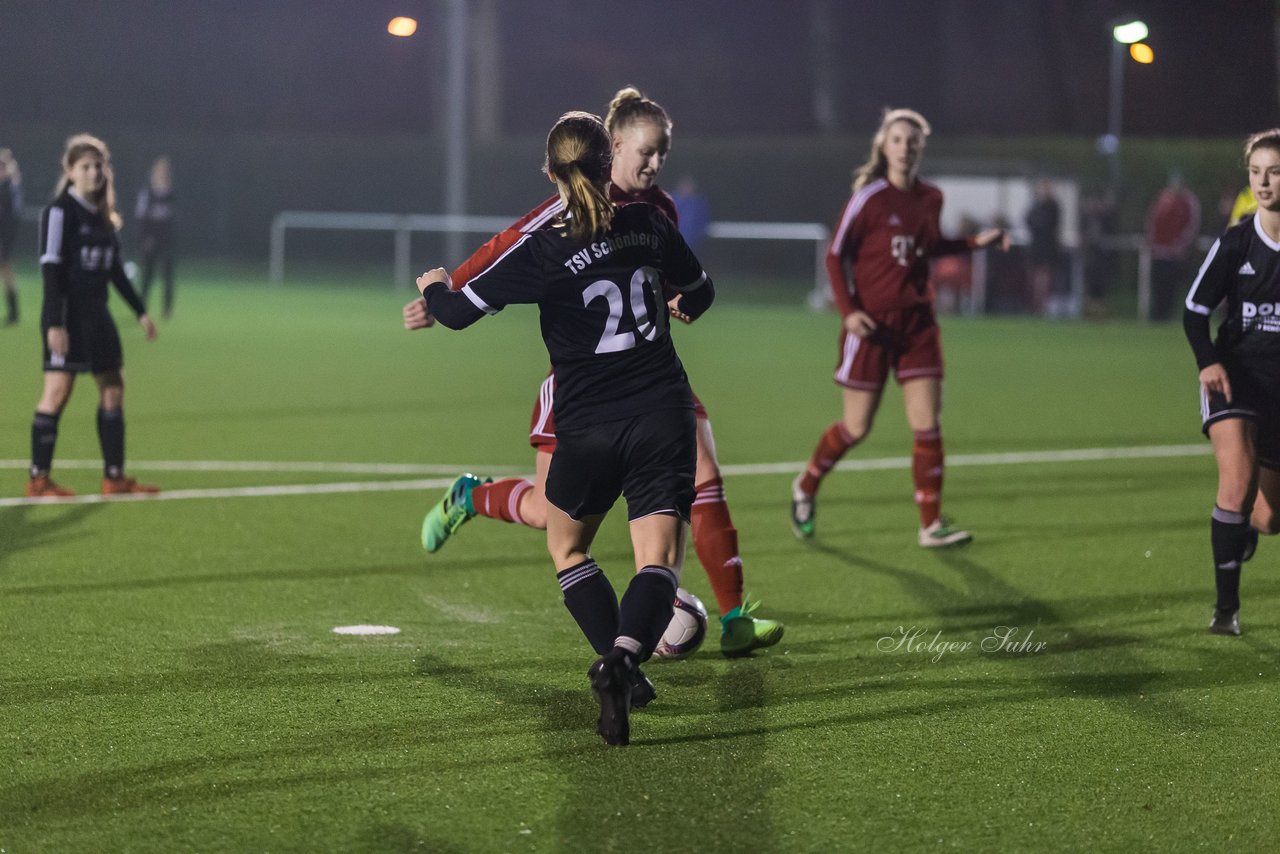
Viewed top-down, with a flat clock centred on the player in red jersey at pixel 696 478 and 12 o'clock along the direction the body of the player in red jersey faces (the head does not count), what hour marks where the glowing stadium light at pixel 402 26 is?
The glowing stadium light is roughly at 7 o'clock from the player in red jersey.

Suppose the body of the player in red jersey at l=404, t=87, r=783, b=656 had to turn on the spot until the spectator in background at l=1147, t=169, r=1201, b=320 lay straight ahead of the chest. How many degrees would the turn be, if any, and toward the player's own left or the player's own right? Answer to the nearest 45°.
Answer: approximately 135° to the player's own left

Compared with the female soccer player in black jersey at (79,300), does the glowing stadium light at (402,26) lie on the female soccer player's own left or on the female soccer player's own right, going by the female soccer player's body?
on the female soccer player's own left

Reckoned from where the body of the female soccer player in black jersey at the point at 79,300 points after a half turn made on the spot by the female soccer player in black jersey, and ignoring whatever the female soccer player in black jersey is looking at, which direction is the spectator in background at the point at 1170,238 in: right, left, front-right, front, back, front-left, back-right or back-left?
right

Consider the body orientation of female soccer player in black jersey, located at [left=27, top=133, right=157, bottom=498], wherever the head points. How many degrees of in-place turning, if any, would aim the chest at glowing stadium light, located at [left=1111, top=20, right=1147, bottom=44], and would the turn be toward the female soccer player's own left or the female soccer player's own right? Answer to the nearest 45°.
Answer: approximately 90° to the female soccer player's own left

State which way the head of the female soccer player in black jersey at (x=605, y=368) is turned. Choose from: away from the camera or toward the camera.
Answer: away from the camera

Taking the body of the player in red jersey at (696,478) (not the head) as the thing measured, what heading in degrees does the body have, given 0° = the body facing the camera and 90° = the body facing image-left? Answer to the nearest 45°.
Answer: approximately 315°

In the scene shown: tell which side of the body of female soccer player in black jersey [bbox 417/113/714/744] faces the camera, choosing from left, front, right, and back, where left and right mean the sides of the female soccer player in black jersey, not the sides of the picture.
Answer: back

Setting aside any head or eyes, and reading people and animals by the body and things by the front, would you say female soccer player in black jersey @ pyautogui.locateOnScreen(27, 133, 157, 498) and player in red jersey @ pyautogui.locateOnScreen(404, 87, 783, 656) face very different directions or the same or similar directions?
same or similar directions

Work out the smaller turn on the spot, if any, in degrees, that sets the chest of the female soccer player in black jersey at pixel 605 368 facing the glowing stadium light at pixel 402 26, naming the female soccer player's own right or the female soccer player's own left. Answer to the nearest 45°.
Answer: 0° — they already face it

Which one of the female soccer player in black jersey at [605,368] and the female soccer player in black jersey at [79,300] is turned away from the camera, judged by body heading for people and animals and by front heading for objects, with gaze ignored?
the female soccer player in black jersey at [605,368]

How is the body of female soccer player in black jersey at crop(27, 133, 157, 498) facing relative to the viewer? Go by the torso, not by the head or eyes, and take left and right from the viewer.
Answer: facing the viewer and to the right of the viewer

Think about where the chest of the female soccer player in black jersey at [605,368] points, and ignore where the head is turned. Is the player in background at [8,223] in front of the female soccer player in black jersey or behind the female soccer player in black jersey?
in front

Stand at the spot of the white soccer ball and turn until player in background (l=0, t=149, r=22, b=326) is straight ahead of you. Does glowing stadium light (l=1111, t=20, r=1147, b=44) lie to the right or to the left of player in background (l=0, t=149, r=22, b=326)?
right

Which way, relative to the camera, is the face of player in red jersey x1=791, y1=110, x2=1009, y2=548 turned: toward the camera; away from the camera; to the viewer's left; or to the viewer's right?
toward the camera

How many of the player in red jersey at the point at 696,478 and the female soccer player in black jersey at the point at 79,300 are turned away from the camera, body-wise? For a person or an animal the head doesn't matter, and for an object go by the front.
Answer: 0

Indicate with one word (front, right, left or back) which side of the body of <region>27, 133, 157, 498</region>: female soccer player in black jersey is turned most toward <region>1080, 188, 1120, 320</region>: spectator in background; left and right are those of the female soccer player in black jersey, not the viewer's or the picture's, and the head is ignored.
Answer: left
